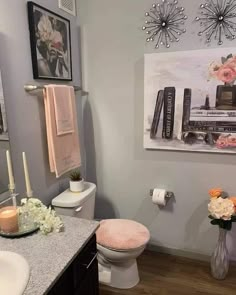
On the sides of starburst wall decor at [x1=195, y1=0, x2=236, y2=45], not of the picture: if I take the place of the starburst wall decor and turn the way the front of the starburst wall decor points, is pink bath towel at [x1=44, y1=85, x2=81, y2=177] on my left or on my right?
on my right

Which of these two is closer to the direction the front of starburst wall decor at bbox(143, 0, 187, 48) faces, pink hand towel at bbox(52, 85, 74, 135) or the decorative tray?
the decorative tray

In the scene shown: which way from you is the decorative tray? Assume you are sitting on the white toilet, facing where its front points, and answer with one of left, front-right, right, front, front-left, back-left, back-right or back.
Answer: right

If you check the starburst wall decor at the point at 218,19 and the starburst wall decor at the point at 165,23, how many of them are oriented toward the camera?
2

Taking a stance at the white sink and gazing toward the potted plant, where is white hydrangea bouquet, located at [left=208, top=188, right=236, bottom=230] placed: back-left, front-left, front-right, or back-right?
front-right

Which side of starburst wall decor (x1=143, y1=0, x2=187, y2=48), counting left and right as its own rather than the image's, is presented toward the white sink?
front

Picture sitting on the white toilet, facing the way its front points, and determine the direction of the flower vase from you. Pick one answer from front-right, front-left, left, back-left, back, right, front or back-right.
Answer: front-left

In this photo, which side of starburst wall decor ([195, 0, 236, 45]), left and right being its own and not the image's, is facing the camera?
front

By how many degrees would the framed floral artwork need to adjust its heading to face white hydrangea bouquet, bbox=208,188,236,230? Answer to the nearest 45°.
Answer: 0° — it already faces it

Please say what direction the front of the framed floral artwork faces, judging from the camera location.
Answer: facing the viewer and to the right of the viewer
